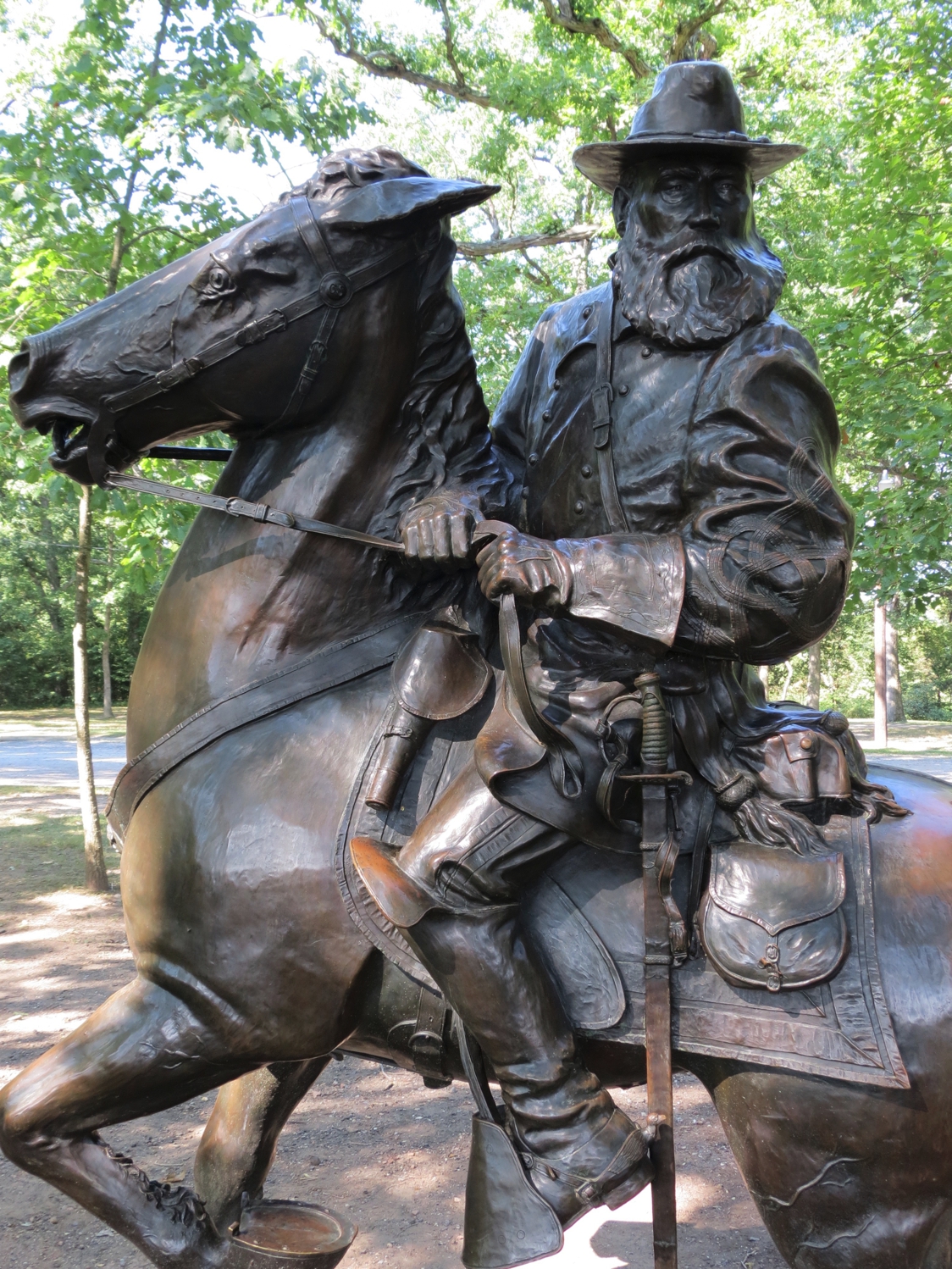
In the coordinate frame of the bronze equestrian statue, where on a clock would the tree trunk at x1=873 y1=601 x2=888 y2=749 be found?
The tree trunk is roughly at 4 o'clock from the bronze equestrian statue.

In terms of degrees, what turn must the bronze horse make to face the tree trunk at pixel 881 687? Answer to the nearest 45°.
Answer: approximately 135° to its right

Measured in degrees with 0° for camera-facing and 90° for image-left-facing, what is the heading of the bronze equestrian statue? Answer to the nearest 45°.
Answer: approximately 90°

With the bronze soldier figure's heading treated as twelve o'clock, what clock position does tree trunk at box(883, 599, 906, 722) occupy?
The tree trunk is roughly at 5 o'clock from the bronze soldier figure.

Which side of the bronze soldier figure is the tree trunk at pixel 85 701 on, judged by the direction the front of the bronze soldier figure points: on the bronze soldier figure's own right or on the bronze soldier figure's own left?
on the bronze soldier figure's own right

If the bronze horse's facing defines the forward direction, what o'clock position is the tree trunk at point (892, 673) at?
The tree trunk is roughly at 4 o'clock from the bronze horse.

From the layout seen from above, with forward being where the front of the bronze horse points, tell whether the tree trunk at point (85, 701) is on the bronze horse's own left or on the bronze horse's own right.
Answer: on the bronze horse's own right

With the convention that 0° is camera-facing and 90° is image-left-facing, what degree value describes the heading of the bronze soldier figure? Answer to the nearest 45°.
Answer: approximately 45°

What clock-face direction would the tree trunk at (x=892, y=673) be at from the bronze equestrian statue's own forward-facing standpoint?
The tree trunk is roughly at 4 o'clock from the bronze equestrian statue.
